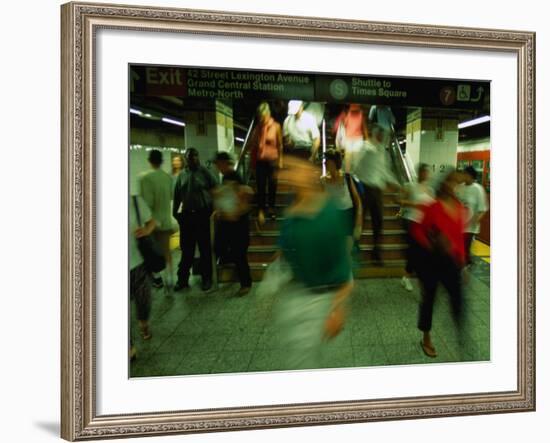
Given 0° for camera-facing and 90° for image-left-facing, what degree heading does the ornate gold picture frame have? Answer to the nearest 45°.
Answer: approximately 315°
